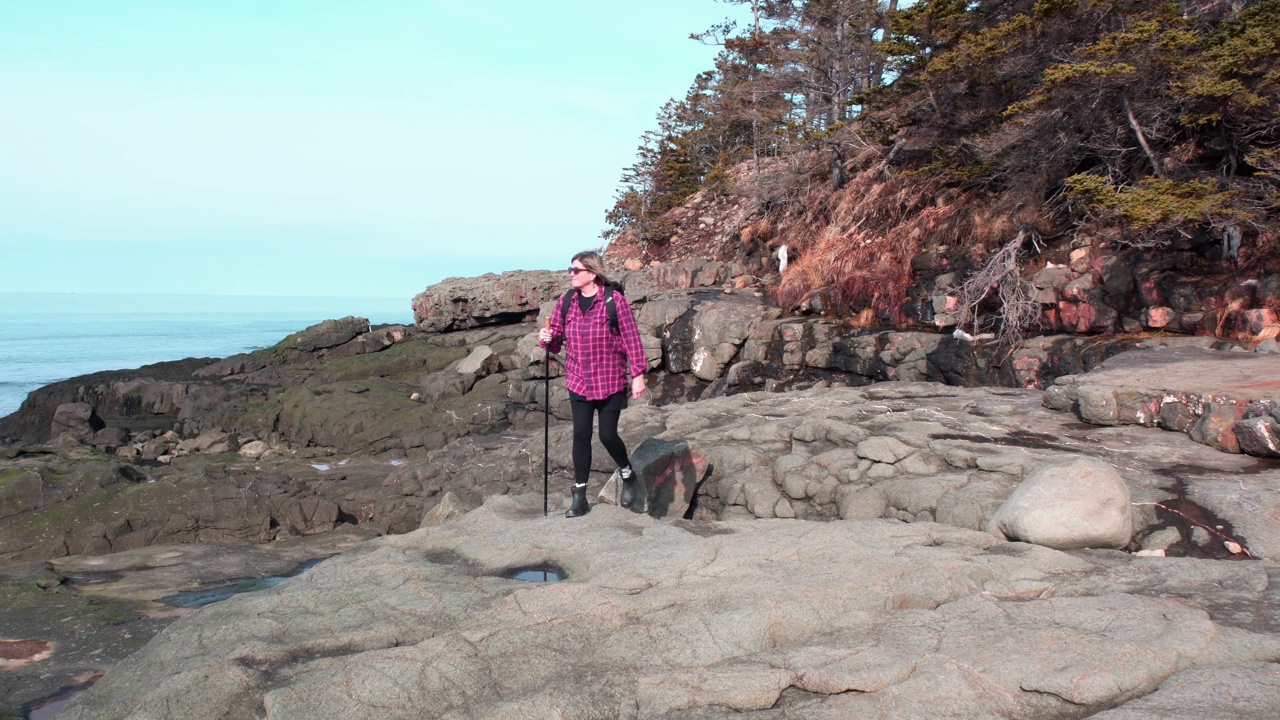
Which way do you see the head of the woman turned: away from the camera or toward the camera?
toward the camera

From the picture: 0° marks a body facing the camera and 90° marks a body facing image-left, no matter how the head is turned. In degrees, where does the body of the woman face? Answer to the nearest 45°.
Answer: approximately 45°

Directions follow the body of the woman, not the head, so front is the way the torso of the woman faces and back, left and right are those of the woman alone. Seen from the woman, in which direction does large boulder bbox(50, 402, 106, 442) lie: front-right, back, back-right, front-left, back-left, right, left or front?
right

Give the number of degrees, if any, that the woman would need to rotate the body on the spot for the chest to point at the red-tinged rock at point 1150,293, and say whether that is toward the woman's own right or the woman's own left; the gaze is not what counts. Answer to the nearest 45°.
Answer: approximately 180°

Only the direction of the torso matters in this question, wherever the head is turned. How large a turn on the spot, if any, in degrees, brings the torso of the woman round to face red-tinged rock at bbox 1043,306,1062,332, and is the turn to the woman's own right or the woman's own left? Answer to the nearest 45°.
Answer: approximately 180°

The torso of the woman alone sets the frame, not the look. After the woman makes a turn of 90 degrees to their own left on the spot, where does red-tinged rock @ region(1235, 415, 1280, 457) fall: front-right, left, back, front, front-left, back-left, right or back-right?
front-left

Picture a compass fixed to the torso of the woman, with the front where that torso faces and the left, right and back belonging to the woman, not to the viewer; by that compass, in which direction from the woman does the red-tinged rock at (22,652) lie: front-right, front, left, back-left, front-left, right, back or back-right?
front-right

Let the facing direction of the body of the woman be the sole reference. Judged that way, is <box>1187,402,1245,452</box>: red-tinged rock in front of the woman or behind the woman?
behind

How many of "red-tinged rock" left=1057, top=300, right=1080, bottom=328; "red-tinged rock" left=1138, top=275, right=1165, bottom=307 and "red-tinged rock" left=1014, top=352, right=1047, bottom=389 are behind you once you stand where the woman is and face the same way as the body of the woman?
3

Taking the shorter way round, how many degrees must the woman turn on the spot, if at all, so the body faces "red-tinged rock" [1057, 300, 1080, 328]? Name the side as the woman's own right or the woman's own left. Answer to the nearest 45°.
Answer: approximately 180°

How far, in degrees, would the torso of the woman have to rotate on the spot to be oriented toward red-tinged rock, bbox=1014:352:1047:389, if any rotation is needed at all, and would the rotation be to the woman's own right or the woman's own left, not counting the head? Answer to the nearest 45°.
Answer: approximately 180°

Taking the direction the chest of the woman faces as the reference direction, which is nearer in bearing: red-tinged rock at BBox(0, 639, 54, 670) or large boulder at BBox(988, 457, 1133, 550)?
the red-tinged rock

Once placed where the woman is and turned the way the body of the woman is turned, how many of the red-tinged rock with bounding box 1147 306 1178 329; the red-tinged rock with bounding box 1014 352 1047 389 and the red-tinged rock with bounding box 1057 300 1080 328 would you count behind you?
3
